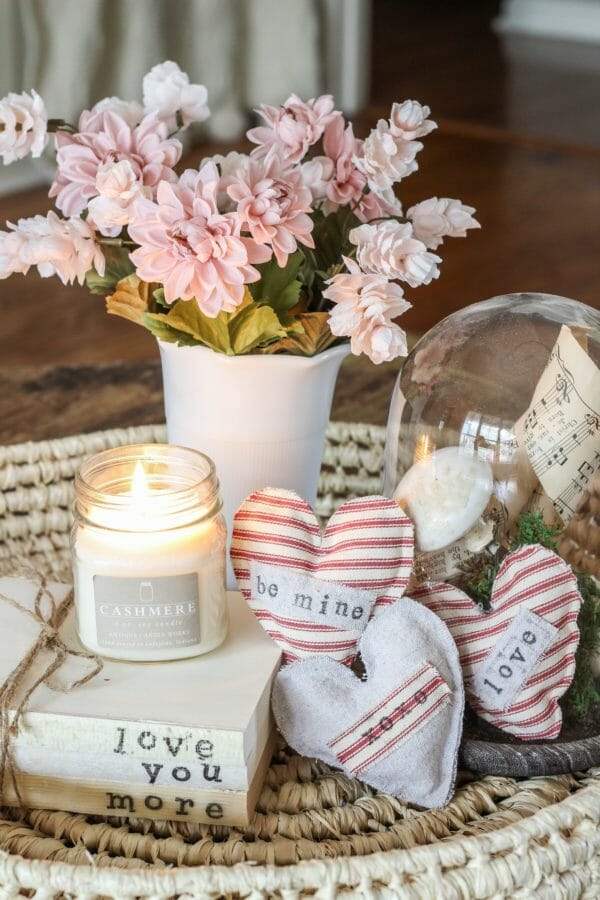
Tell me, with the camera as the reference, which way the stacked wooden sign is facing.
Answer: facing the viewer
